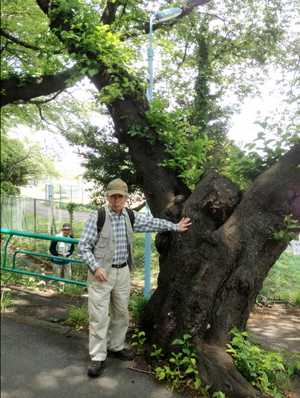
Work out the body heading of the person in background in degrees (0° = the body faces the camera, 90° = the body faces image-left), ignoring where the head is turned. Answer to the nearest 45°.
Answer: approximately 0°

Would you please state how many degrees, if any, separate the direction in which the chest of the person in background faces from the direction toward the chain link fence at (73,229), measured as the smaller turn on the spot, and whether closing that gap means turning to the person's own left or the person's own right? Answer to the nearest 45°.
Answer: approximately 180°

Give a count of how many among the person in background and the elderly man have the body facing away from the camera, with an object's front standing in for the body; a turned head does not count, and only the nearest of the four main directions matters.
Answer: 0

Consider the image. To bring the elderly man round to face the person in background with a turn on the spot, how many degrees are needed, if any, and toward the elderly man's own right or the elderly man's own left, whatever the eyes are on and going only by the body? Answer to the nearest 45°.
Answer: approximately 135° to the elderly man's own left

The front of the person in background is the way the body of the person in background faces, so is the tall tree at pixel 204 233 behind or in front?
in front

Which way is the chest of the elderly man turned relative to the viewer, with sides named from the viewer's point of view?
facing the viewer and to the right of the viewer

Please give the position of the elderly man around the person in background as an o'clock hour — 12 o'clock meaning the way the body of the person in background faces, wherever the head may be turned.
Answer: The elderly man is roughly at 12 o'clock from the person in background.
